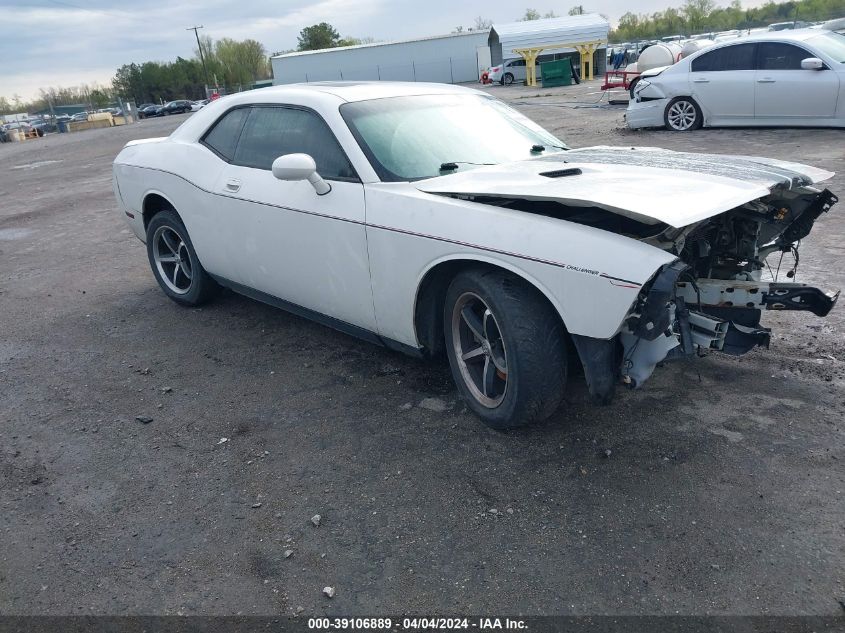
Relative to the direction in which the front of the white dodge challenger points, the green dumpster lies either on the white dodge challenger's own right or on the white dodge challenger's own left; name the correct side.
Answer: on the white dodge challenger's own left

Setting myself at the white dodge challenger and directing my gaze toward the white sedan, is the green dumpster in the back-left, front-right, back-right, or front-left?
front-left

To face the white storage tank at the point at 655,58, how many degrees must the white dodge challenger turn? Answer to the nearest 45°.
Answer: approximately 135° to its left

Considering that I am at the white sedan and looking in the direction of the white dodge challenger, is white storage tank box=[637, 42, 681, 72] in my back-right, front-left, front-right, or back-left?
back-right

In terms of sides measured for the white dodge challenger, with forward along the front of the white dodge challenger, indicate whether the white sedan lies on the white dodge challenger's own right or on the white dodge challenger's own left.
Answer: on the white dodge challenger's own left

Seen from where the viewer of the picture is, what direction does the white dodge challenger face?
facing the viewer and to the right of the viewer
